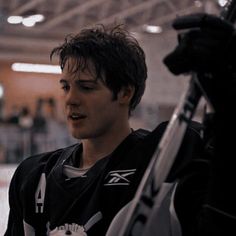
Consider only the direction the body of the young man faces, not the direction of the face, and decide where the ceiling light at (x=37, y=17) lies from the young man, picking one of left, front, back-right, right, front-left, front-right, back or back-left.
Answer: back-right

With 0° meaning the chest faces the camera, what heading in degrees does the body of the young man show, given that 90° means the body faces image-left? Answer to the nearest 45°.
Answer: approximately 45°

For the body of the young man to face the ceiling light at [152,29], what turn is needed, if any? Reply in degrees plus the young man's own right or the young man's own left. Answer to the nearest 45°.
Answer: approximately 135° to the young man's own right

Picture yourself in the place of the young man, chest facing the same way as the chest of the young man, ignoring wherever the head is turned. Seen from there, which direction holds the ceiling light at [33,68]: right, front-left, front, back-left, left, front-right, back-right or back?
back-right

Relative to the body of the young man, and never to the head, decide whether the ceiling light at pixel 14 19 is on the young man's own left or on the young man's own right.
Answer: on the young man's own right

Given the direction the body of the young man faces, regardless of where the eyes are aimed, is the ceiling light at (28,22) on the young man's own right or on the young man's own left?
on the young man's own right
